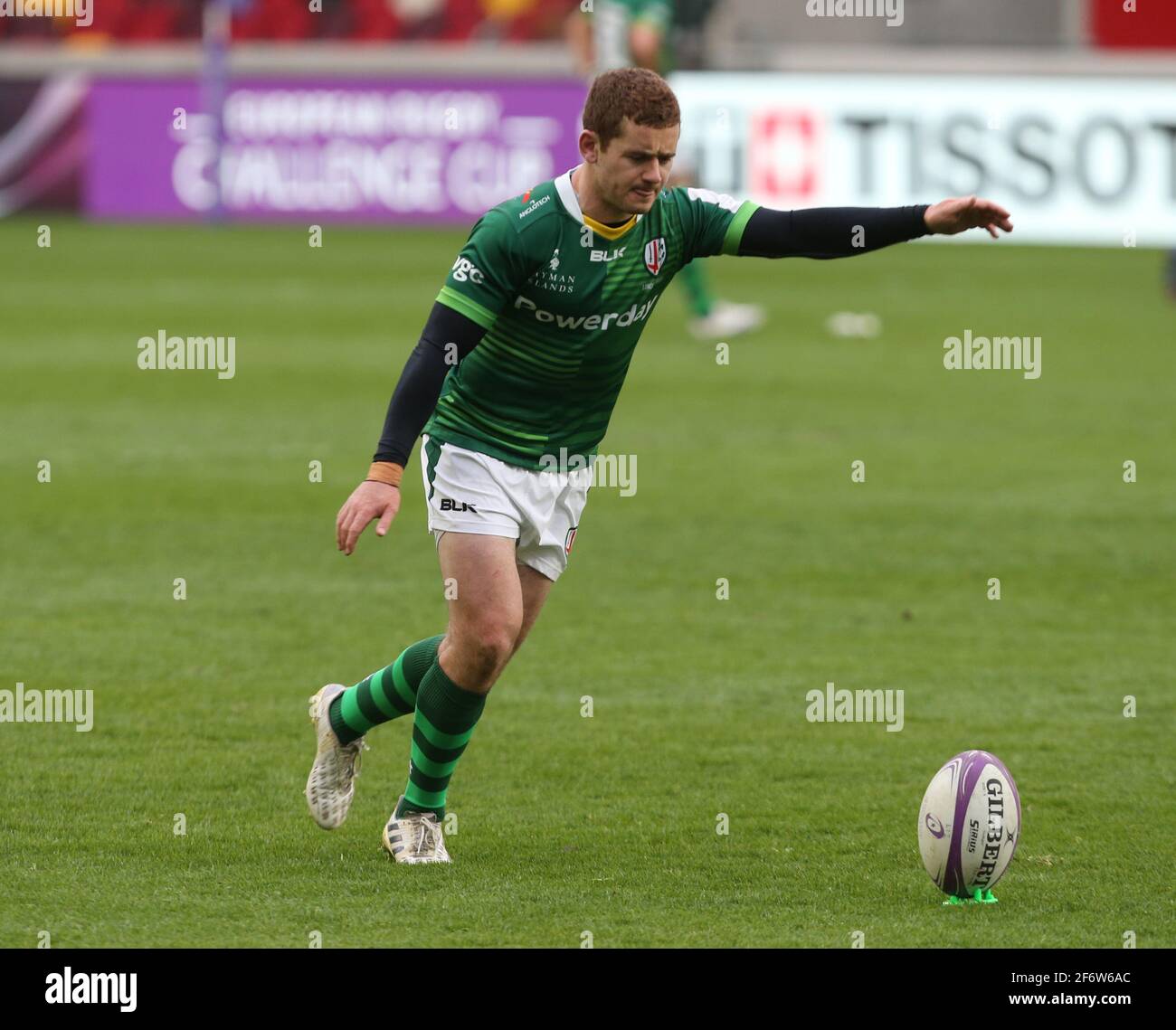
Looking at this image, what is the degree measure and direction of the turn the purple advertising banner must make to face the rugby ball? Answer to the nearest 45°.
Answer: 0° — it already faces it

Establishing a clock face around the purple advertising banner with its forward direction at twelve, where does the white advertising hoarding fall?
The white advertising hoarding is roughly at 10 o'clock from the purple advertising banner.

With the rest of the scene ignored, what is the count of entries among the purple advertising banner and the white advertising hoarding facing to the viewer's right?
0

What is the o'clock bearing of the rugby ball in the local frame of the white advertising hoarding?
The rugby ball is roughly at 12 o'clock from the white advertising hoarding.

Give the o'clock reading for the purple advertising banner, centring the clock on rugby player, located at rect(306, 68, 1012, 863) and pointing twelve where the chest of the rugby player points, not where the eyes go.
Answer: The purple advertising banner is roughly at 7 o'clock from the rugby player.

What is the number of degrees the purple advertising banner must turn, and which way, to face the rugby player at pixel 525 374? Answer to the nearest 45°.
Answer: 0° — it already faces them

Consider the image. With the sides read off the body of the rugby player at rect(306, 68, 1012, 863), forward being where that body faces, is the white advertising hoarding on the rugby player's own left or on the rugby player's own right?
on the rugby player's own left
